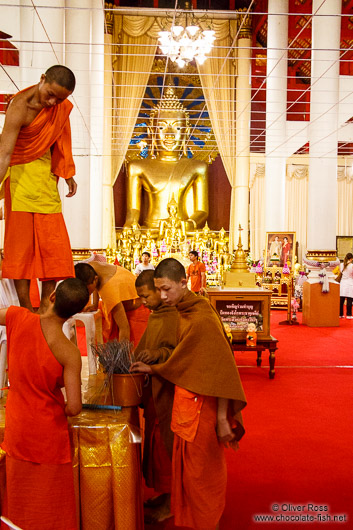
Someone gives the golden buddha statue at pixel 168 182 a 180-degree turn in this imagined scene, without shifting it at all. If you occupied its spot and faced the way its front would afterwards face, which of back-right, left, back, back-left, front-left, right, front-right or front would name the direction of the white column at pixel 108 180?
back-left

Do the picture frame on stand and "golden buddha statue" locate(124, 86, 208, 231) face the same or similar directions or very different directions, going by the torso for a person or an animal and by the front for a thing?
same or similar directions

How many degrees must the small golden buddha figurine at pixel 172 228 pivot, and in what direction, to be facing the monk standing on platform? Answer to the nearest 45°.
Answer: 0° — it already faces them

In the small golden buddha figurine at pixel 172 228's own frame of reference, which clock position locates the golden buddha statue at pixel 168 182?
The golden buddha statue is roughly at 6 o'clock from the small golden buddha figurine.

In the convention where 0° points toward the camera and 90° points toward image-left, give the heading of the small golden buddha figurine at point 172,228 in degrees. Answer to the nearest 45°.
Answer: approximately 0°

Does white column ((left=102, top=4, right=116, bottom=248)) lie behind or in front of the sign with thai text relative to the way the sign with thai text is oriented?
behind

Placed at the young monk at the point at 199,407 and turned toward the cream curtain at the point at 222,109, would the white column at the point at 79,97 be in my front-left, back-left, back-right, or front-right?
front-left

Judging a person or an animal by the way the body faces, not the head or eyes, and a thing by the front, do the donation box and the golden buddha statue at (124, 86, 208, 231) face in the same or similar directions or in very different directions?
same or similar directions

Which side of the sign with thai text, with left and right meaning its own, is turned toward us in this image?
front

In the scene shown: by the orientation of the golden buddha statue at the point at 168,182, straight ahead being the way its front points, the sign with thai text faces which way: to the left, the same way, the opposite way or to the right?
the same way

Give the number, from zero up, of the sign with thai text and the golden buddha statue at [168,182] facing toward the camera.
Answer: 2

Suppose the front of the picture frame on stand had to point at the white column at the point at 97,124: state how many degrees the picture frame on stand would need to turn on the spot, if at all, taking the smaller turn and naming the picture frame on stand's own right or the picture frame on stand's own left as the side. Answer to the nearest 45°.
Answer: approximately 90° to the picture frame on stand's own right

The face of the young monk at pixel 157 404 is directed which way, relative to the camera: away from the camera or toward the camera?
toward the camera

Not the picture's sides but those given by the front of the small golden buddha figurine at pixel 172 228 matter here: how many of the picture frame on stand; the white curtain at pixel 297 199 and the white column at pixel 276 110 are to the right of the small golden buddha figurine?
0

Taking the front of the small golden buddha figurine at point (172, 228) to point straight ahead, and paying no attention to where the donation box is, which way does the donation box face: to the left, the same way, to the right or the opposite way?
the same way

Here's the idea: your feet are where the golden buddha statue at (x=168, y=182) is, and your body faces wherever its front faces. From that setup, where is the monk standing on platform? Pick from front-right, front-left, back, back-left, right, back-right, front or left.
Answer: front

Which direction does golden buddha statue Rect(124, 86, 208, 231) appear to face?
toward the camera
